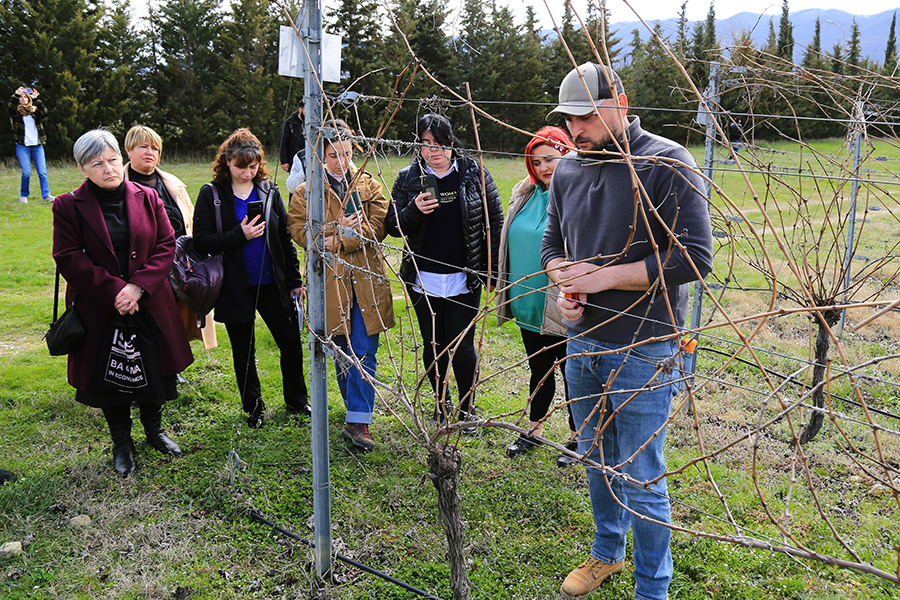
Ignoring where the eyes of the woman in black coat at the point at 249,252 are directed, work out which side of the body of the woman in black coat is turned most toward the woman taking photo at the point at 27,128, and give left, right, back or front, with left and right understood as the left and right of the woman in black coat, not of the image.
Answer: back

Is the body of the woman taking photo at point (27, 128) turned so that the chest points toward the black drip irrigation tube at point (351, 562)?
yes

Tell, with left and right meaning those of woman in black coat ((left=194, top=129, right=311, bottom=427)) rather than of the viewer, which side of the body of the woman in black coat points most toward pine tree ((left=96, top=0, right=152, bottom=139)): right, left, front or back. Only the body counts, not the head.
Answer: back

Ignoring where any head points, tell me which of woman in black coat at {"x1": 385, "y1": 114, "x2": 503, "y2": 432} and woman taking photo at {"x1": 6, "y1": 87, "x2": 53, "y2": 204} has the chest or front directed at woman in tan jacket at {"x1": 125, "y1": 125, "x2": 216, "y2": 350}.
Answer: the woman taking photo

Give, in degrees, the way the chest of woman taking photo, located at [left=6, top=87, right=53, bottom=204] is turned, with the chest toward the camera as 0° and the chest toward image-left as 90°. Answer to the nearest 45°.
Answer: approximately 0°

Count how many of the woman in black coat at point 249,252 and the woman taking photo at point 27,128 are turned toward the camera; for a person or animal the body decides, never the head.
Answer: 2

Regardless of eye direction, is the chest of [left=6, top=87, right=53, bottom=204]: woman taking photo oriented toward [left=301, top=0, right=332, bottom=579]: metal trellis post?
yes

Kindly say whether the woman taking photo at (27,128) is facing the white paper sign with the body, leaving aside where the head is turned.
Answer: yes

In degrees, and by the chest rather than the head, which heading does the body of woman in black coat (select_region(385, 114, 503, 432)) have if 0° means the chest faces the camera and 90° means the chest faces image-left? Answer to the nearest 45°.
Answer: approximately 0°

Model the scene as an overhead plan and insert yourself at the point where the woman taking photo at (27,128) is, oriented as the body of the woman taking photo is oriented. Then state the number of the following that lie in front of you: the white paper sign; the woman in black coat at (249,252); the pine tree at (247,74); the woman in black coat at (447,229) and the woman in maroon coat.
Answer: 4
